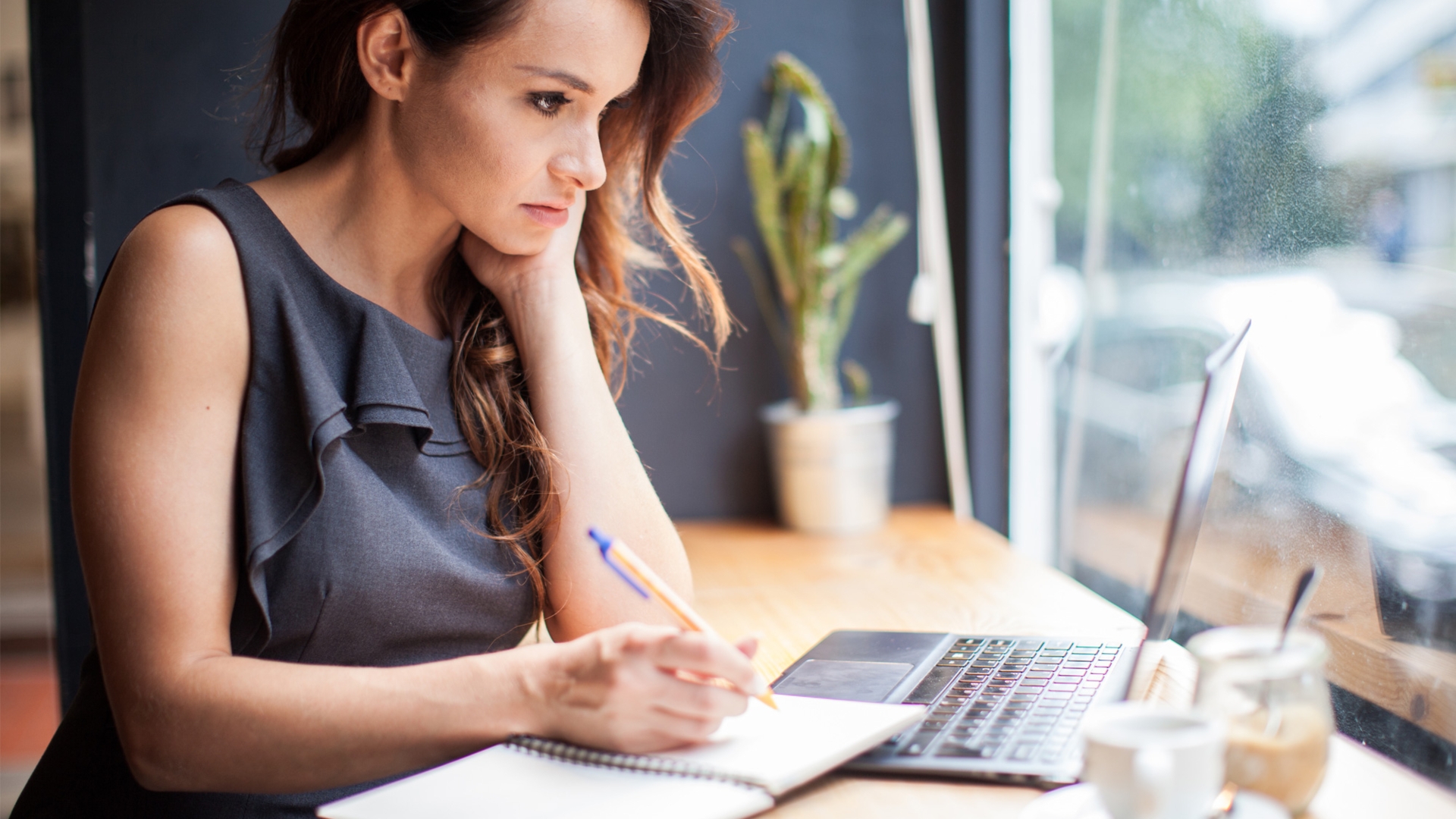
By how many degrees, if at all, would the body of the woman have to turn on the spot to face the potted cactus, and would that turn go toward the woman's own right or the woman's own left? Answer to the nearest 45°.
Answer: approximately 90° to the woman's own left

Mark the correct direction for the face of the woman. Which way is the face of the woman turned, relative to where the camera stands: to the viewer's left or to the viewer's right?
to the viewer's right

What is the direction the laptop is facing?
to the viewer's left

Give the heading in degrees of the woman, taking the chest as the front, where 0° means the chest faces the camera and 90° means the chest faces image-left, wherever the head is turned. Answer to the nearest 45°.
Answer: approximately 315°

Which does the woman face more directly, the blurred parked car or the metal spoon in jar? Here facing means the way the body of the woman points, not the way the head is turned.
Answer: the metal spoon in jar

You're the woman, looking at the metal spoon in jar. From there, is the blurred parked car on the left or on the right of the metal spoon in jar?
left

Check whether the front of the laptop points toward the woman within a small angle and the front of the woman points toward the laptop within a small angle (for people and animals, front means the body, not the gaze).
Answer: yes
